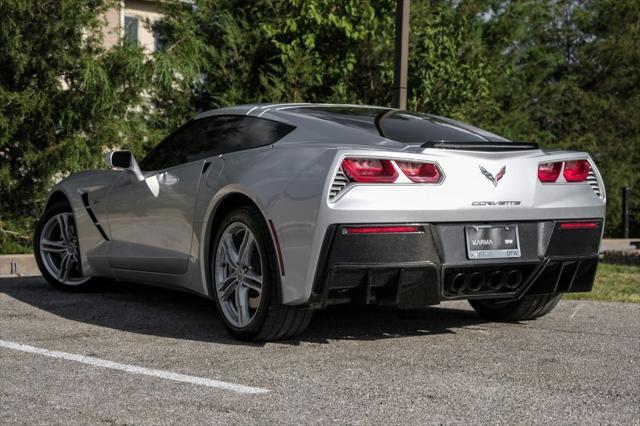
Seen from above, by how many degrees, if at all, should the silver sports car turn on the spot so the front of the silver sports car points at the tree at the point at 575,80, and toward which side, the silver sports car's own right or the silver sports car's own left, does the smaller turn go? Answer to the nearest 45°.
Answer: approximately 45° to the silver sports car's own right

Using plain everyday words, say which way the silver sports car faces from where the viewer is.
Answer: facing away from the viewer and to the left of the viewer

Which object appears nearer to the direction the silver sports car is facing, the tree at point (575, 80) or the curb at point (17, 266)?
the curb

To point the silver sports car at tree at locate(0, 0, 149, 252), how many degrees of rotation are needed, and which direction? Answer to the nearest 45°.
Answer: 0° — it already faces it
